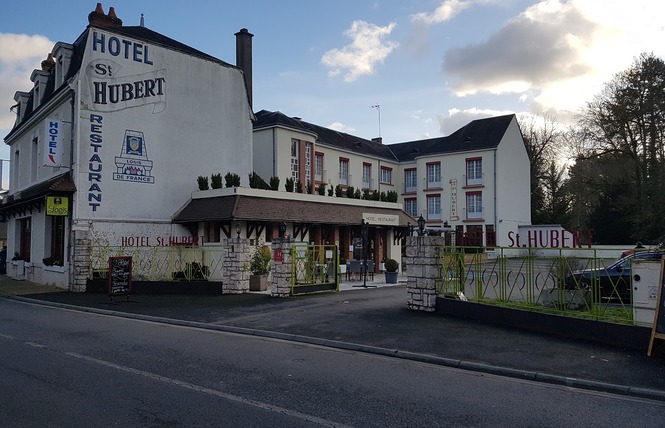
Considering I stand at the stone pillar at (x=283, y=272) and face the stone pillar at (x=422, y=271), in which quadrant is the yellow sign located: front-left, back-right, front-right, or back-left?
back-right

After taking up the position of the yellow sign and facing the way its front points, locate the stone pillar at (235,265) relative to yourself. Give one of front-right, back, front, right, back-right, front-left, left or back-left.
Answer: front-left

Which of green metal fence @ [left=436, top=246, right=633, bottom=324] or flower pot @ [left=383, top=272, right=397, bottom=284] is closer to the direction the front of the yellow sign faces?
the green metal fence
